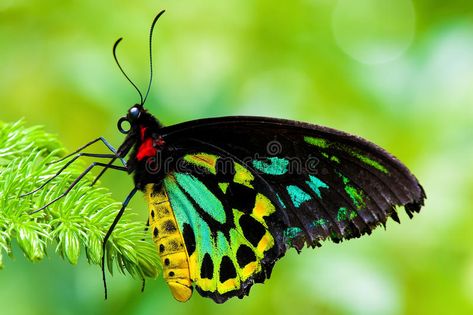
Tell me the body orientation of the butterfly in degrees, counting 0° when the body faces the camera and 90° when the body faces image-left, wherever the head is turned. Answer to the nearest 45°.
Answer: approximately 90°
